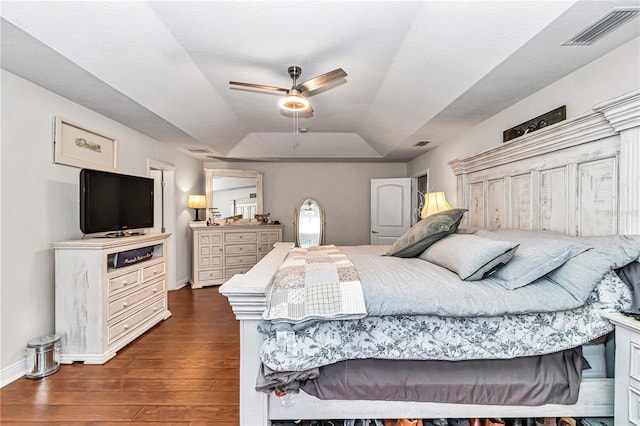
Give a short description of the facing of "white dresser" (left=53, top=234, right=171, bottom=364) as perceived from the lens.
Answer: facing the viewer and to the right of the viewer

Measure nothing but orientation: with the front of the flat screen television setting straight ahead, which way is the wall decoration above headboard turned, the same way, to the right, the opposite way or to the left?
the opposite way

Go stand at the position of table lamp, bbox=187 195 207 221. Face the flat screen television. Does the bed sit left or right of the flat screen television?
left

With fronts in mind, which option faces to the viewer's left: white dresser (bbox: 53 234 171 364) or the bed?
the bed

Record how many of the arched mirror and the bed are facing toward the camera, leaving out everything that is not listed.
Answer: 1

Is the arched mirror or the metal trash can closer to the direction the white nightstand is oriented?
the metal trash can

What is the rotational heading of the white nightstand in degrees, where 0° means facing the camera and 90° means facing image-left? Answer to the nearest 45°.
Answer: approximately 45°

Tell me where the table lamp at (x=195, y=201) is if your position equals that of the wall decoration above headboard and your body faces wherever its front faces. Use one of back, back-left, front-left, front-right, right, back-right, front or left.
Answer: front-right

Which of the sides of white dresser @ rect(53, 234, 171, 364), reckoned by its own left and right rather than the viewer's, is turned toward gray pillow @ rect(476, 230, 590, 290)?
front

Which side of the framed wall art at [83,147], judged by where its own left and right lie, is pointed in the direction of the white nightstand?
front

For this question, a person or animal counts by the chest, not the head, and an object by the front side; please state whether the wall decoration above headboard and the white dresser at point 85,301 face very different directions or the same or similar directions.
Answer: very different directions

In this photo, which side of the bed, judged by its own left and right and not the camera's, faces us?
left

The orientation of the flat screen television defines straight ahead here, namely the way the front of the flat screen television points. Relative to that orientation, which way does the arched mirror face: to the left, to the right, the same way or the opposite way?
to the right

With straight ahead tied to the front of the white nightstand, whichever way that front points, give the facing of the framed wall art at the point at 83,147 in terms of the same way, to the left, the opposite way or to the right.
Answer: the opposite way

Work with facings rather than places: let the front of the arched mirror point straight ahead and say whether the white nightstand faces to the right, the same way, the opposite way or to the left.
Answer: to the right

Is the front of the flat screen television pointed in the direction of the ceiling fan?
yes

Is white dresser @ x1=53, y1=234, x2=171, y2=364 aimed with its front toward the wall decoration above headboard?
yes

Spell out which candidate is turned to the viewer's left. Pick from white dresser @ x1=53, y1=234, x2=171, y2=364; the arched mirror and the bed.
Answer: the bed
